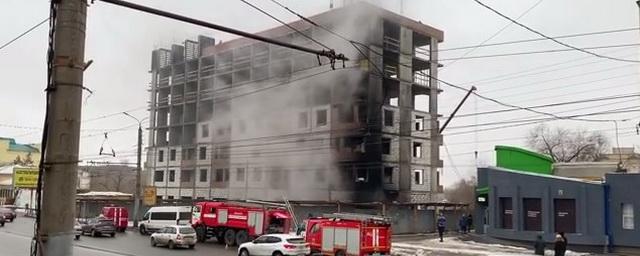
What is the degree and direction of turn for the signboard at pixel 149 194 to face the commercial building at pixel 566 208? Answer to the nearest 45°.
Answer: approximately 45° to its left

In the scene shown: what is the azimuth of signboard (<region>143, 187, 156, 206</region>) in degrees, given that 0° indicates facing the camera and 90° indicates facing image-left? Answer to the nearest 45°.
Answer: approximately 0°

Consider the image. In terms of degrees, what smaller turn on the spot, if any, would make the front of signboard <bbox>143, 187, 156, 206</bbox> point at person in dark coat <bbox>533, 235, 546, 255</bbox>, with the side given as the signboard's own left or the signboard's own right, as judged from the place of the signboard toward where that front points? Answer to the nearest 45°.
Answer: approximately 45° to the signboard's own left

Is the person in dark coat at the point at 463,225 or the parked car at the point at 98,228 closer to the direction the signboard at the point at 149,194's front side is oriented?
the parked car

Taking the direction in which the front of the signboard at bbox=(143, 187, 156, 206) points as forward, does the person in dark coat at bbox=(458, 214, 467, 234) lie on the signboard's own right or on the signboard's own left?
on the signboard's own left

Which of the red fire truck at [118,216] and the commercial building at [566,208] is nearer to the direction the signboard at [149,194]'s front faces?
the commercial building
